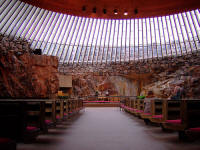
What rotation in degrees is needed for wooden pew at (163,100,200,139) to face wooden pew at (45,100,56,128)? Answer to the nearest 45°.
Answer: approximately 45° to its left

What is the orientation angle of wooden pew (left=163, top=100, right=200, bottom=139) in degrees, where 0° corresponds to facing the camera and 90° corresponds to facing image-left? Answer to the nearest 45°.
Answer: approximately 135°
